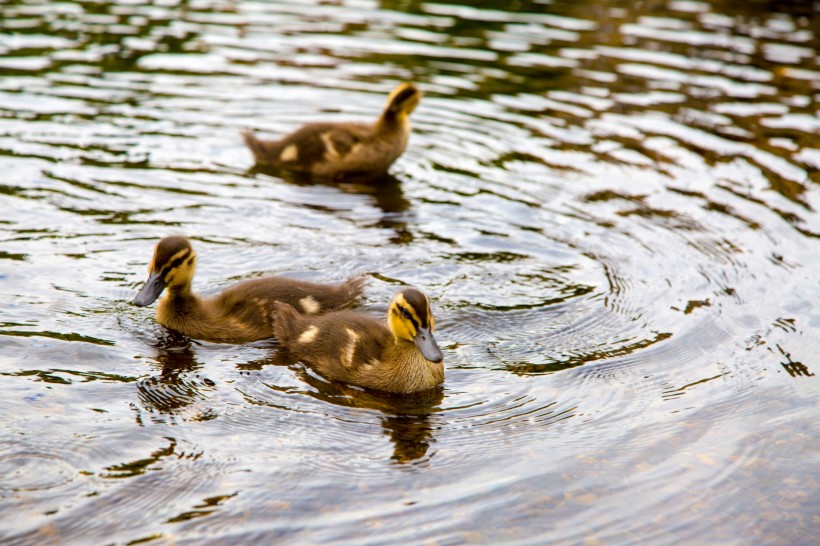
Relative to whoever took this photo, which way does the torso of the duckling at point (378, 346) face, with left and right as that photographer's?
facing the viewer and to the right of the viewer

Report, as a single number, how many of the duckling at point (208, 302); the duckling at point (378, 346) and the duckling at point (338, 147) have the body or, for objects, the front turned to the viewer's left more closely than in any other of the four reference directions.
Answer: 1

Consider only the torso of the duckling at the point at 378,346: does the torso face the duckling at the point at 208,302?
no

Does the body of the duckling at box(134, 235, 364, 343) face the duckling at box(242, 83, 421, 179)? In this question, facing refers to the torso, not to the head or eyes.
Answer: no

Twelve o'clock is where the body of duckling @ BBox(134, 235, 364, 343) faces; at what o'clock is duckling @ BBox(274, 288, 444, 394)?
duckling @ BBox(274, 288, 444, 394) is roughly at 7 o'clock from duckling @ BBox(134, 235, 364, 343).

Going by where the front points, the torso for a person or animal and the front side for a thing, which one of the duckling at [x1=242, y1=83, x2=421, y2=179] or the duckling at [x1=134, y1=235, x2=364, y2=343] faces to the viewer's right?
the duckling at [x1=242, y1=83, x2=421, y2=179]

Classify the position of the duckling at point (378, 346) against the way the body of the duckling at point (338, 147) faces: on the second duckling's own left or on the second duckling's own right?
on the second duckling's own right

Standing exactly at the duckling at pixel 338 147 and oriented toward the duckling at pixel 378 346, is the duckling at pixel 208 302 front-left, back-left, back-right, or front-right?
front-right

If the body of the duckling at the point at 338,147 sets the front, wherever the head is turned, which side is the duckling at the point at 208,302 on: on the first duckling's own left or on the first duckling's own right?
on the first duckling's own right

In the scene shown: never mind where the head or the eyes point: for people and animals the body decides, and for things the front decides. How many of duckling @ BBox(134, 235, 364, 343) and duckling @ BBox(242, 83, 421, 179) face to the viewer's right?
1

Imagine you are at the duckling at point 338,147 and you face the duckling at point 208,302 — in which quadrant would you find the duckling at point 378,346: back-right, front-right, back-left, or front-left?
front-left

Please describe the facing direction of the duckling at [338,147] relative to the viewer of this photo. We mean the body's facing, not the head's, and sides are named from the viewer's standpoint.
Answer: facing to the right of the viewer

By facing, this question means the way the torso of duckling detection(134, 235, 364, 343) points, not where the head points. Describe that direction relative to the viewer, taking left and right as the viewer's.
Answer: facing to the left of the viewer

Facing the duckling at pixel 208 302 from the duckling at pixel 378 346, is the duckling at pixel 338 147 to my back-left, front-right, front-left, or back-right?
front-right

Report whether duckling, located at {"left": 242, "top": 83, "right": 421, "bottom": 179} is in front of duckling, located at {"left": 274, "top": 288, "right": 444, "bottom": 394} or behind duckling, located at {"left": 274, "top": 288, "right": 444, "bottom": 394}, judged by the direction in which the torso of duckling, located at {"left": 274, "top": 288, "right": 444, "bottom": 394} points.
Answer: behind

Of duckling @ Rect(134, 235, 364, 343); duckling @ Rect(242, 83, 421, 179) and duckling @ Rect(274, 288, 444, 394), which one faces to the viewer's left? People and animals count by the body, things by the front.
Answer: duckling @ Rect(134, 235, 364, 343)

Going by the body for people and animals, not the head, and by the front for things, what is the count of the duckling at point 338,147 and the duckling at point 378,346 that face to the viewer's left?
0
